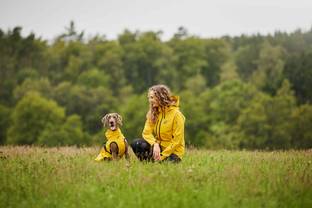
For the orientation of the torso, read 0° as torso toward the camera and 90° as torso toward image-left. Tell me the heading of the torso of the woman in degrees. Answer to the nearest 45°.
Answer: approximately 45°

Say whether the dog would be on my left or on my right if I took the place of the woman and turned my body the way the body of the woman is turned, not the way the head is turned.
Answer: on my right

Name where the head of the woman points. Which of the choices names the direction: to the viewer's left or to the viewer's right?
to the viewer's left
